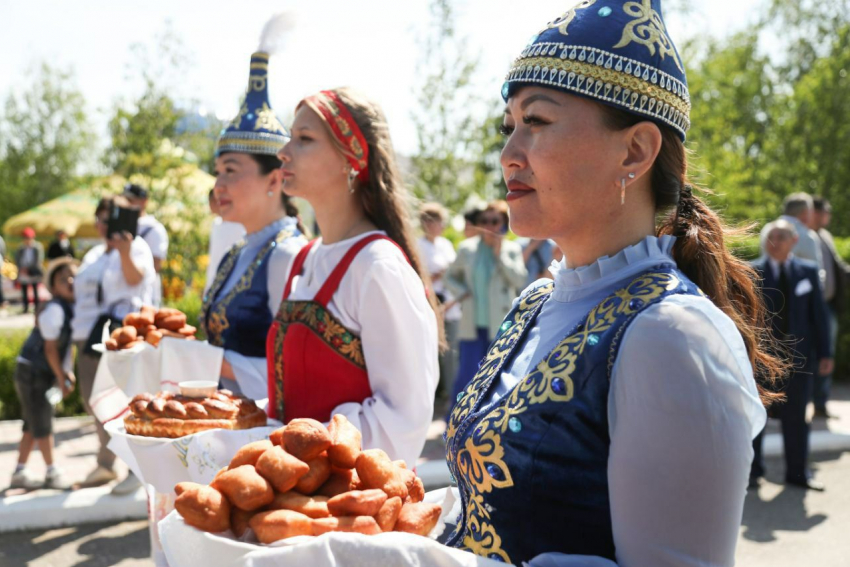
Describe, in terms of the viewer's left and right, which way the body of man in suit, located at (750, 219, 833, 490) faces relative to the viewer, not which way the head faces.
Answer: facing the viewer

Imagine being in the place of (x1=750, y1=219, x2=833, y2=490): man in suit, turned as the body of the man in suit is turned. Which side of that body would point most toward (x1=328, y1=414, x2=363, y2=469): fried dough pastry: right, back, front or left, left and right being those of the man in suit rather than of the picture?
front

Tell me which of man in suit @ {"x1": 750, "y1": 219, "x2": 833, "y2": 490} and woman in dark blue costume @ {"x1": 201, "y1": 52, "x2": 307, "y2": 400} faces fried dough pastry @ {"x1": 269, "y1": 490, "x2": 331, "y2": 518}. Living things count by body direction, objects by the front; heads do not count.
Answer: the man in suit

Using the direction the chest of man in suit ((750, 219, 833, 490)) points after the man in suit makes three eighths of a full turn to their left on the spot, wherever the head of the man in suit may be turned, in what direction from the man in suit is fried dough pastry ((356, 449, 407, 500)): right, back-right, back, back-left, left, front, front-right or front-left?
back-right

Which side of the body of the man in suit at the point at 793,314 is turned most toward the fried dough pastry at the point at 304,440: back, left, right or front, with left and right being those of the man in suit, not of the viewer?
front

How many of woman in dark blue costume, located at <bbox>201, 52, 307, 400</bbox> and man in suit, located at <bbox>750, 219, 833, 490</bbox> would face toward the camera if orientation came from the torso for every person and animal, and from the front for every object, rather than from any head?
1

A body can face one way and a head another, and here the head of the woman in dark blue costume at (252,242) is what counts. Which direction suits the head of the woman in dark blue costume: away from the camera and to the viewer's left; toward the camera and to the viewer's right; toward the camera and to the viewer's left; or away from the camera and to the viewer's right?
toward the camera and to the viewer's left

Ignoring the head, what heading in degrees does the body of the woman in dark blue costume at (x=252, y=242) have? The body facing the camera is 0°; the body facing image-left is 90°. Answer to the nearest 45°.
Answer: approximately 90°

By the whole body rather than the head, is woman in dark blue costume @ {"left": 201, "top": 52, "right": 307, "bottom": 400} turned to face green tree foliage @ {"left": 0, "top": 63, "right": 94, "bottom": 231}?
no

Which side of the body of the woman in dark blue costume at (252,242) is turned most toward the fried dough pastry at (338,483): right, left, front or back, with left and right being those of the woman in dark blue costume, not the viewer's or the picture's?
left

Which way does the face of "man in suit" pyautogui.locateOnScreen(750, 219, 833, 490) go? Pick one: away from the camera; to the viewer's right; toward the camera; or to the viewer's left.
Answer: toward the camera

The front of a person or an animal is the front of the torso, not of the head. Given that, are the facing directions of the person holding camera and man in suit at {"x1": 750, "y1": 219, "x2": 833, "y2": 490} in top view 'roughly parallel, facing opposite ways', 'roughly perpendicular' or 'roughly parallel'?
roughly perpendicular

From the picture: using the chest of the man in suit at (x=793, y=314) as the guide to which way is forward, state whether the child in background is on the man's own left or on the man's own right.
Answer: on the man's own right

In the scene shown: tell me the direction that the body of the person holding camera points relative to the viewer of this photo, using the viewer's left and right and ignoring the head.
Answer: facing the viewer and to the right of the viewer

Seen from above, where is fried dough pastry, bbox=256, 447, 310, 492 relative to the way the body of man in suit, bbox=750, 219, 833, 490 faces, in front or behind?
in front

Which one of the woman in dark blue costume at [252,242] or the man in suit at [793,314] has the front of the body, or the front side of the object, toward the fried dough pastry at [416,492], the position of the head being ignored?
the man in suit

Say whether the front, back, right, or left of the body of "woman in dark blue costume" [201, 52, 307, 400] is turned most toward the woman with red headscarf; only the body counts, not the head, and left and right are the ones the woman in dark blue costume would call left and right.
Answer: left

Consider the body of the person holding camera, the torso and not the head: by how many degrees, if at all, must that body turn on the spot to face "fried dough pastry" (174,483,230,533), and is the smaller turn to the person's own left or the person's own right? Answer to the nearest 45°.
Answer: approximately 45° to the person's own right

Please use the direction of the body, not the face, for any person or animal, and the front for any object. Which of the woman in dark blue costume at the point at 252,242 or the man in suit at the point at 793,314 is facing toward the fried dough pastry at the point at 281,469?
the man in suit
